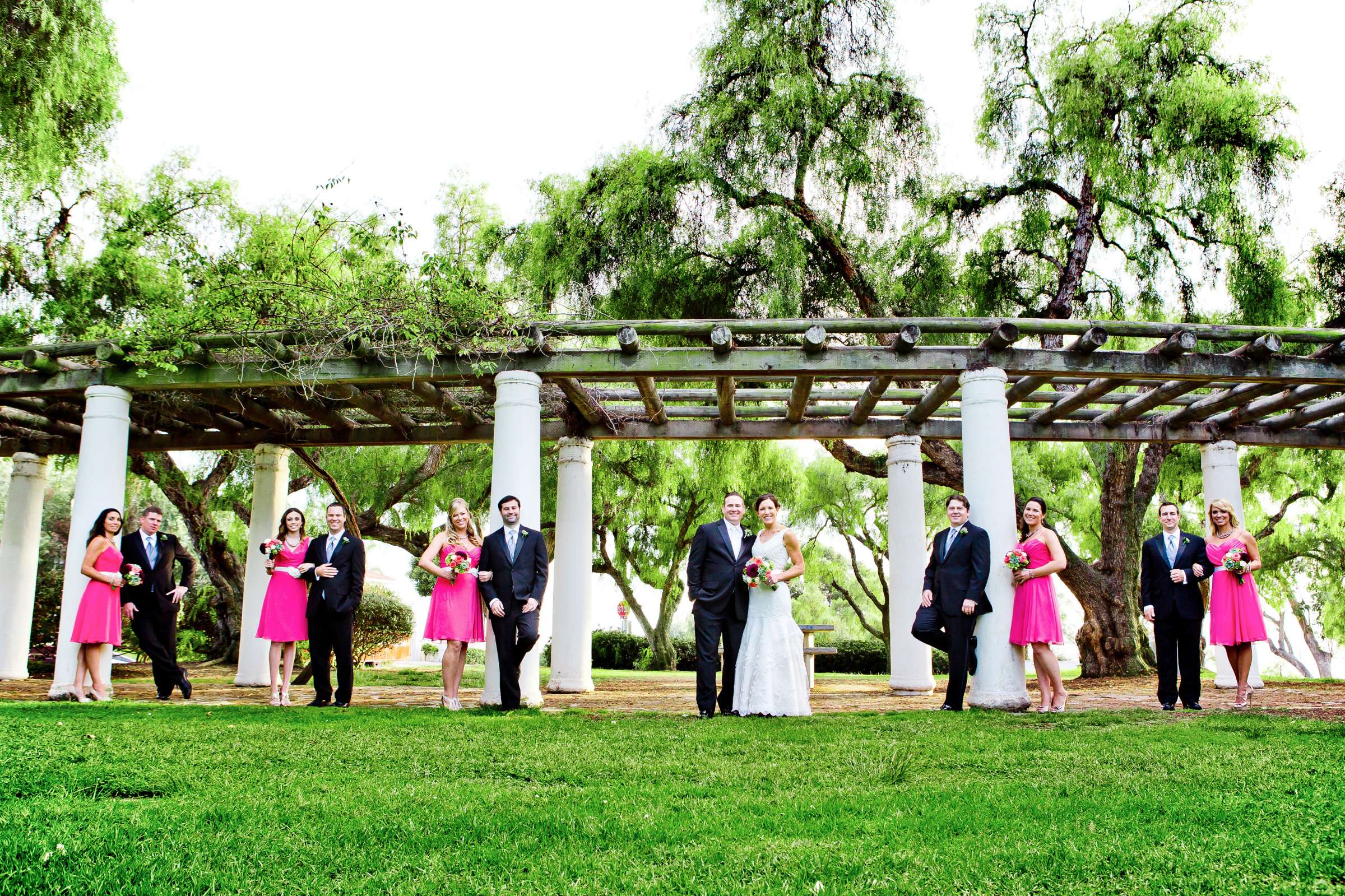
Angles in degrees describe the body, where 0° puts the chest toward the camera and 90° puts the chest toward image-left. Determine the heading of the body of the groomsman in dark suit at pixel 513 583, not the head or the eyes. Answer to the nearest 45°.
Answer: approximately 0°

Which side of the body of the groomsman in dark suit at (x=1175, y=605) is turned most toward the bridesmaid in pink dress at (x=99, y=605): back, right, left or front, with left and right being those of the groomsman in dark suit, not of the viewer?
right

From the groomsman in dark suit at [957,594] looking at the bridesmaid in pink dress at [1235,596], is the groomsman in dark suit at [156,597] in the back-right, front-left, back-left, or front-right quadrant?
back-left

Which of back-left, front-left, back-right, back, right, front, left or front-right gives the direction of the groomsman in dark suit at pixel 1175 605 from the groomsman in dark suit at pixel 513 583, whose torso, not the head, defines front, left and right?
left
